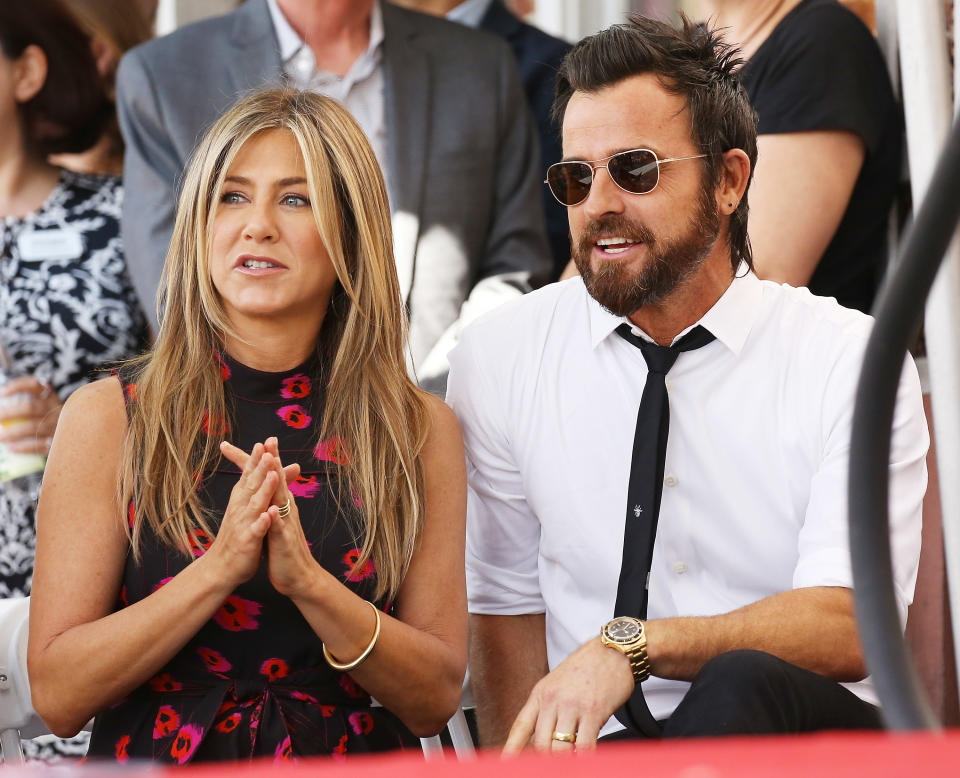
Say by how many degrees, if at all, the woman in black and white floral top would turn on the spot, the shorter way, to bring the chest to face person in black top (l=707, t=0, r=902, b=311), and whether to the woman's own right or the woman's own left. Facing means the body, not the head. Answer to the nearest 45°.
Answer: approximately 90° to the woman's own left

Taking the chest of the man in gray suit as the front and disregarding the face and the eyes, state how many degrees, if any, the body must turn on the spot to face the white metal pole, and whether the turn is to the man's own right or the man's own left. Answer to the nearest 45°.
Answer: approximately 45° to the man's own left

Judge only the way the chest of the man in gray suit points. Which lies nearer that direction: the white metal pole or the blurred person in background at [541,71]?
the white metal pole

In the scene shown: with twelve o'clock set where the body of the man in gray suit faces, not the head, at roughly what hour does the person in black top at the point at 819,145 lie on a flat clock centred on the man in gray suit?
The person in black top is roughly at 10 o'clock from the man in gray suit.

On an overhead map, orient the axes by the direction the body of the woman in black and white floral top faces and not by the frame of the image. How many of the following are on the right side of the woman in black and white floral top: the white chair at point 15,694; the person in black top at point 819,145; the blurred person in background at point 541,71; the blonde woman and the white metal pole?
0

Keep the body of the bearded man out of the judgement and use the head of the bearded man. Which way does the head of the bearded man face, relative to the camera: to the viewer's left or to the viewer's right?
to the viewer's left

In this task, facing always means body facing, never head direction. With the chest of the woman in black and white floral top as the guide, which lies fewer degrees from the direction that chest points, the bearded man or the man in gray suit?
the bearded man

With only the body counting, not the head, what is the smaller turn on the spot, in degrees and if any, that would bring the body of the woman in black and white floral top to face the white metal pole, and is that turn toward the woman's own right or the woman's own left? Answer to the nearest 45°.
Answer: approximately 90° to the woman's own left

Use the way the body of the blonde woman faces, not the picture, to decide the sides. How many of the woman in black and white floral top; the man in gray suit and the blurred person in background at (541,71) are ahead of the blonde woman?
0

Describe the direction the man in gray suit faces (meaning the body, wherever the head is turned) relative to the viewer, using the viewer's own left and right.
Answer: facing the viewer

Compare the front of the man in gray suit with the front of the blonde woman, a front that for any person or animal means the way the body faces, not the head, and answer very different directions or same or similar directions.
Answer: same or similar directions

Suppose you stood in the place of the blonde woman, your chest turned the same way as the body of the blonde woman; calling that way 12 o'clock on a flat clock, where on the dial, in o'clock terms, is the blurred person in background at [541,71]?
The blurred person in background is roughly at 7 o'clock from the blonde woman.

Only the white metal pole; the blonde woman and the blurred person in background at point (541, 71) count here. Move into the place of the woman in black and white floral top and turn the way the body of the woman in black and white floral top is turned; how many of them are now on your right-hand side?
0

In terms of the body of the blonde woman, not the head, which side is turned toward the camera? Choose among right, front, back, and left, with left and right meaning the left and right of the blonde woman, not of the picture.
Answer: front

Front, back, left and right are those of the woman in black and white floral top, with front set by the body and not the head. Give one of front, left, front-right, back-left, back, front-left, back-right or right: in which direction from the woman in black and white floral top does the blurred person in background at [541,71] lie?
back-left

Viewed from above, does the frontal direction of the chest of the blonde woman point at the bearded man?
no

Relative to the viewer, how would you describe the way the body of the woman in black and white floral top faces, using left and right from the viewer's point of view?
facing the viewer and to the left of the viewer

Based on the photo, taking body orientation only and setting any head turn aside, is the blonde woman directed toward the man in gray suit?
no

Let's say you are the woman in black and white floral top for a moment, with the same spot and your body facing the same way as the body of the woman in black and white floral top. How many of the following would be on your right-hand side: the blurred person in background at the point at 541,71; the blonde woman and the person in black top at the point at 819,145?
0

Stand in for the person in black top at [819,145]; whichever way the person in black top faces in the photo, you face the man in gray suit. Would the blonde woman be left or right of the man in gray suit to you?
left

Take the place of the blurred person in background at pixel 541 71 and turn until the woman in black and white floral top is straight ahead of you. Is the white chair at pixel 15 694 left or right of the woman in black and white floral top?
left
